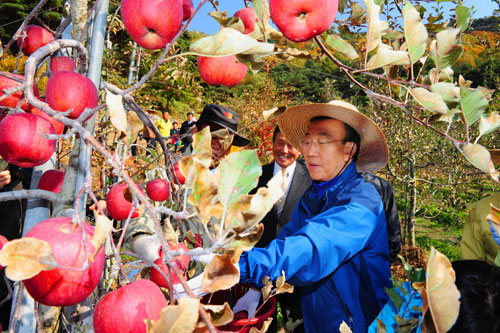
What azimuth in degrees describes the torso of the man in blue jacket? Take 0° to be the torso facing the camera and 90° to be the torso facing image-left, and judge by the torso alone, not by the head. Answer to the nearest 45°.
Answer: approximately 45°

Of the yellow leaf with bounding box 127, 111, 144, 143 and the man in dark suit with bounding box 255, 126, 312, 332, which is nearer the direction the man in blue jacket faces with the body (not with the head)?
the yellow leaf

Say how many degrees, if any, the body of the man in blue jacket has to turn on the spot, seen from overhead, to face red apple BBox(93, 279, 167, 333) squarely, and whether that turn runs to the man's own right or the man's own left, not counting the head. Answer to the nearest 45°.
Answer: approximately 45° to the man's own left

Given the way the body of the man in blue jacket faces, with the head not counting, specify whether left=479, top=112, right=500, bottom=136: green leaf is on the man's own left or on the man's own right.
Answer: on the man's own left

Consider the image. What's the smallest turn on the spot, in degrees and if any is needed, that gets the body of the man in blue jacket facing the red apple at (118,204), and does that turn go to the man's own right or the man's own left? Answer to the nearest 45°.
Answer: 0° — they already face it

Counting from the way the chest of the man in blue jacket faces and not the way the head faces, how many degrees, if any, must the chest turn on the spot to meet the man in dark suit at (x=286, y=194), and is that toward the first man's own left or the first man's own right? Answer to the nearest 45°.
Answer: approximately 135° to the first man's own right

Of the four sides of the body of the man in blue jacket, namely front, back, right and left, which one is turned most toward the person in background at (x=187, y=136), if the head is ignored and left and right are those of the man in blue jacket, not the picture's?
right
